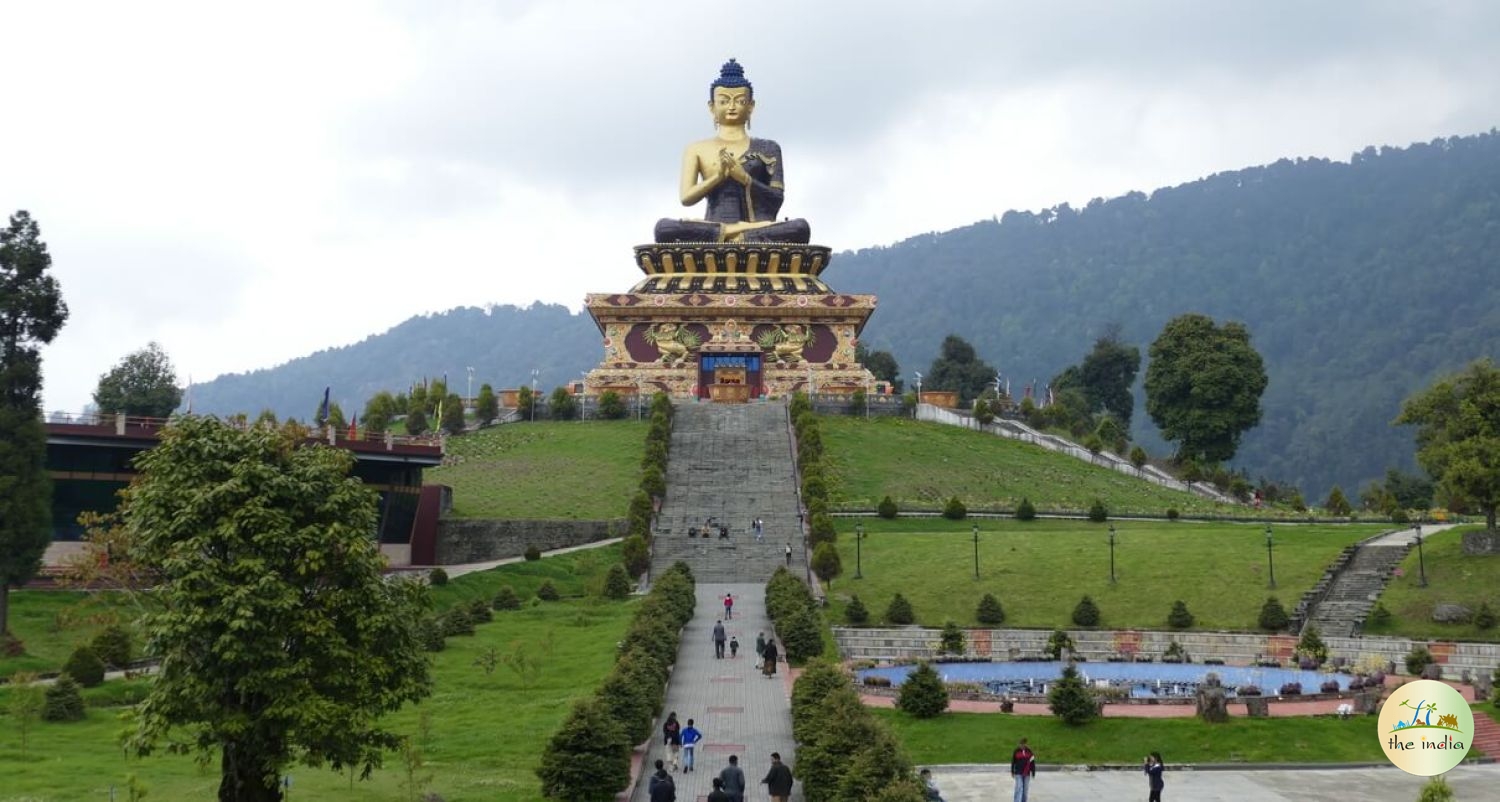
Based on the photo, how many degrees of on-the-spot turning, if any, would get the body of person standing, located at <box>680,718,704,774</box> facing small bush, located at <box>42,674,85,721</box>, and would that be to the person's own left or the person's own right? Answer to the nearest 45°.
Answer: approximately 90° to the person's own left

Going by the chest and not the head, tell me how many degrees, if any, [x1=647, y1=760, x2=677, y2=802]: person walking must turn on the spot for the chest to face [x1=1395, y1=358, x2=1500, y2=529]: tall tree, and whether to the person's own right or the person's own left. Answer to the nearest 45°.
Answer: approximately 45° to the person's own right

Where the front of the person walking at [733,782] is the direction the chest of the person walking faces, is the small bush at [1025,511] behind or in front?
in front

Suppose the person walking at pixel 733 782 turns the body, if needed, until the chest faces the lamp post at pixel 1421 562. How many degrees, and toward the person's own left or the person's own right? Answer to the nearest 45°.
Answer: approximately 45° to the person's own right

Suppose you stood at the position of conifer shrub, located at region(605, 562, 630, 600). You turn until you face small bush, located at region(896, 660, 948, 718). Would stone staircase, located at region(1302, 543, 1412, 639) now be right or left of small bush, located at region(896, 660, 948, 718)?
left

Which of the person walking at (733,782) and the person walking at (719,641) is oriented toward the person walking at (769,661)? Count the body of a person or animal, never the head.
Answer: the person walking at (733,782)

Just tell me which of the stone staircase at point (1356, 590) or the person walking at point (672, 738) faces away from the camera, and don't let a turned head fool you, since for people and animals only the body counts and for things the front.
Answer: the person walking

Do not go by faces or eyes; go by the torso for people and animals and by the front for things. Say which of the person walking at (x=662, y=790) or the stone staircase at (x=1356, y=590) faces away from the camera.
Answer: the person walking

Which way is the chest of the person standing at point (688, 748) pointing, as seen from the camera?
away from the camera

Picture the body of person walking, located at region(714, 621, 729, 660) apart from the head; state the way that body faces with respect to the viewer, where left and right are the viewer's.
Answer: facing away from the viewer

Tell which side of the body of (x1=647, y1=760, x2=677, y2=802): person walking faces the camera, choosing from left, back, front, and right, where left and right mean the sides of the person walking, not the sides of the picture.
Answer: back

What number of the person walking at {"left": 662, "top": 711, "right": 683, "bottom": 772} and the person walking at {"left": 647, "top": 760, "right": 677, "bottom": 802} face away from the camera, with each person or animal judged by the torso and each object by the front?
2

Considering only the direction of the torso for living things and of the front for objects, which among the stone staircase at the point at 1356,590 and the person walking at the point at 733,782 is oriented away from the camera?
the person walking

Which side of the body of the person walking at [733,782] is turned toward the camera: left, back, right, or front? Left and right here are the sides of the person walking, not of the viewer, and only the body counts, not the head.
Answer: back
